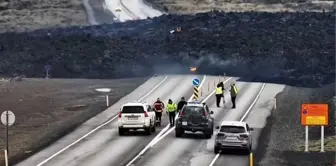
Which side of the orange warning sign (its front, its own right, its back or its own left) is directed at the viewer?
front

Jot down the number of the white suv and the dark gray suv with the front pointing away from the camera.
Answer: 2

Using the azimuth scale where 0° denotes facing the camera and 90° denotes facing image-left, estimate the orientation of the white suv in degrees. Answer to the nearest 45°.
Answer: approximately 180°

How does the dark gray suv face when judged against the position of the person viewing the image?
facing away from the viewer

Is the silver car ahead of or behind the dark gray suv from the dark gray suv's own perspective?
behind

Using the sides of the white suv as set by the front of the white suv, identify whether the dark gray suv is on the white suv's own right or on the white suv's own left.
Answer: on the white suv's own right
